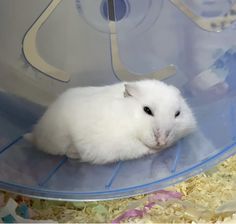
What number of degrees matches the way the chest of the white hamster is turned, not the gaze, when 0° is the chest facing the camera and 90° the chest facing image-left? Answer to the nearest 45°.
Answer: approximately 315°
